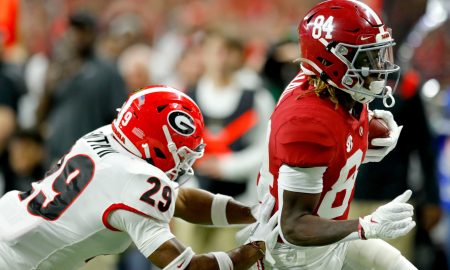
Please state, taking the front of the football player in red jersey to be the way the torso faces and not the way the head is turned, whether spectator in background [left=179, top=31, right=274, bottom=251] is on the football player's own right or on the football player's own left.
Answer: on the football player's own left

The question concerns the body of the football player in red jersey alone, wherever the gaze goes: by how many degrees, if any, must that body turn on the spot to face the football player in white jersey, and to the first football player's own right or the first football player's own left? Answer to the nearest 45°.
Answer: approximately 180°

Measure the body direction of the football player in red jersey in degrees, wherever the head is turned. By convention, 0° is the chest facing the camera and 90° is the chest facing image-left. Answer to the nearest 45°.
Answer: approximately 270°

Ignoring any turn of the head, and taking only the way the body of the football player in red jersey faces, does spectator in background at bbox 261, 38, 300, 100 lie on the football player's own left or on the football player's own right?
on the football player's own left
